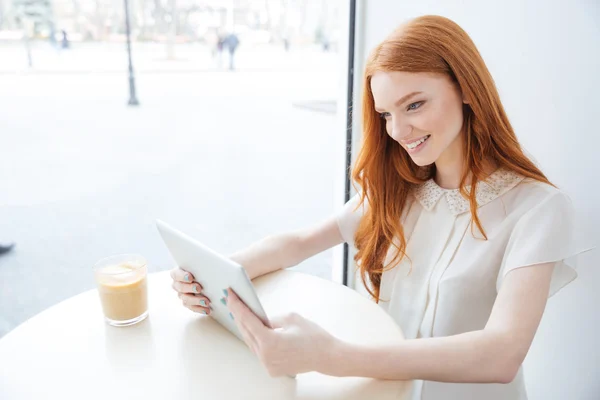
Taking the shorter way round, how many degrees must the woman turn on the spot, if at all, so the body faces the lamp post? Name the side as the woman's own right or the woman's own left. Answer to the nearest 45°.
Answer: approximately 90° to the woman's own right

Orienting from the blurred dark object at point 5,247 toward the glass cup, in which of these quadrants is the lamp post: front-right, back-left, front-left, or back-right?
back-left

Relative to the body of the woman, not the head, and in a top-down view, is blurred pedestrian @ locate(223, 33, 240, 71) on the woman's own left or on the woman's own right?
on the woman's own right

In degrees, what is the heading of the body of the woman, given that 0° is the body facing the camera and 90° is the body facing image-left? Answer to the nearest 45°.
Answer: approximately 45°
